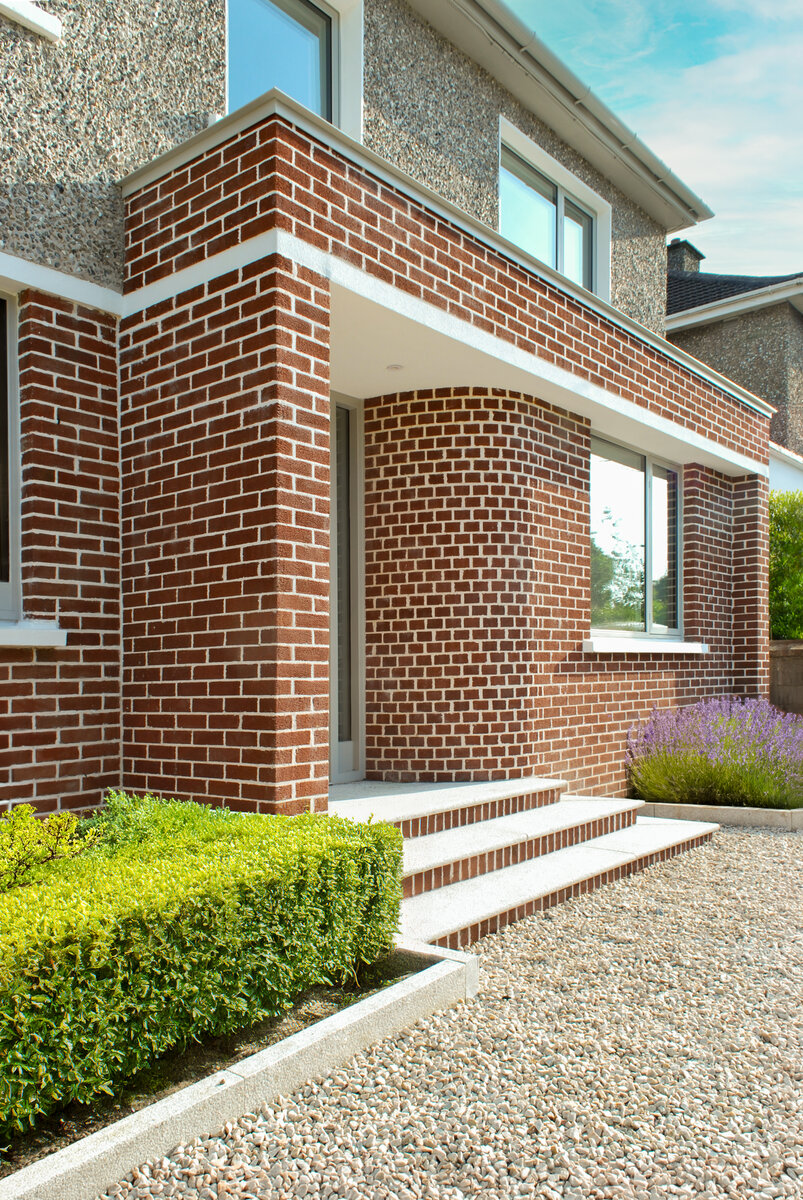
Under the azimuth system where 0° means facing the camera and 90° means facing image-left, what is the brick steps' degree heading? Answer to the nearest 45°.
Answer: approximately 315°

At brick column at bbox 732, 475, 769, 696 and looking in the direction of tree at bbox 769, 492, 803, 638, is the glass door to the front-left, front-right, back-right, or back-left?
back-left

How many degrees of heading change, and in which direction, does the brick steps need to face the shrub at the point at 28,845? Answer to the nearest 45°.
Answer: approximately 90° to its right

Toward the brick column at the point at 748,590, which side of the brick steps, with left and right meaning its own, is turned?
left

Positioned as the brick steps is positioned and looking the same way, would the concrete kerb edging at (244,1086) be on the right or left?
on its right

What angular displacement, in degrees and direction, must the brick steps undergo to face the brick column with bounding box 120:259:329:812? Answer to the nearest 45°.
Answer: approximately 90° to its right
